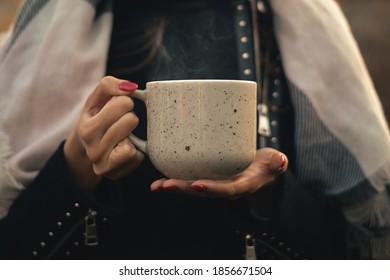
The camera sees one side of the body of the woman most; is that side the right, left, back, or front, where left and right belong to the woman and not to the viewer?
front
